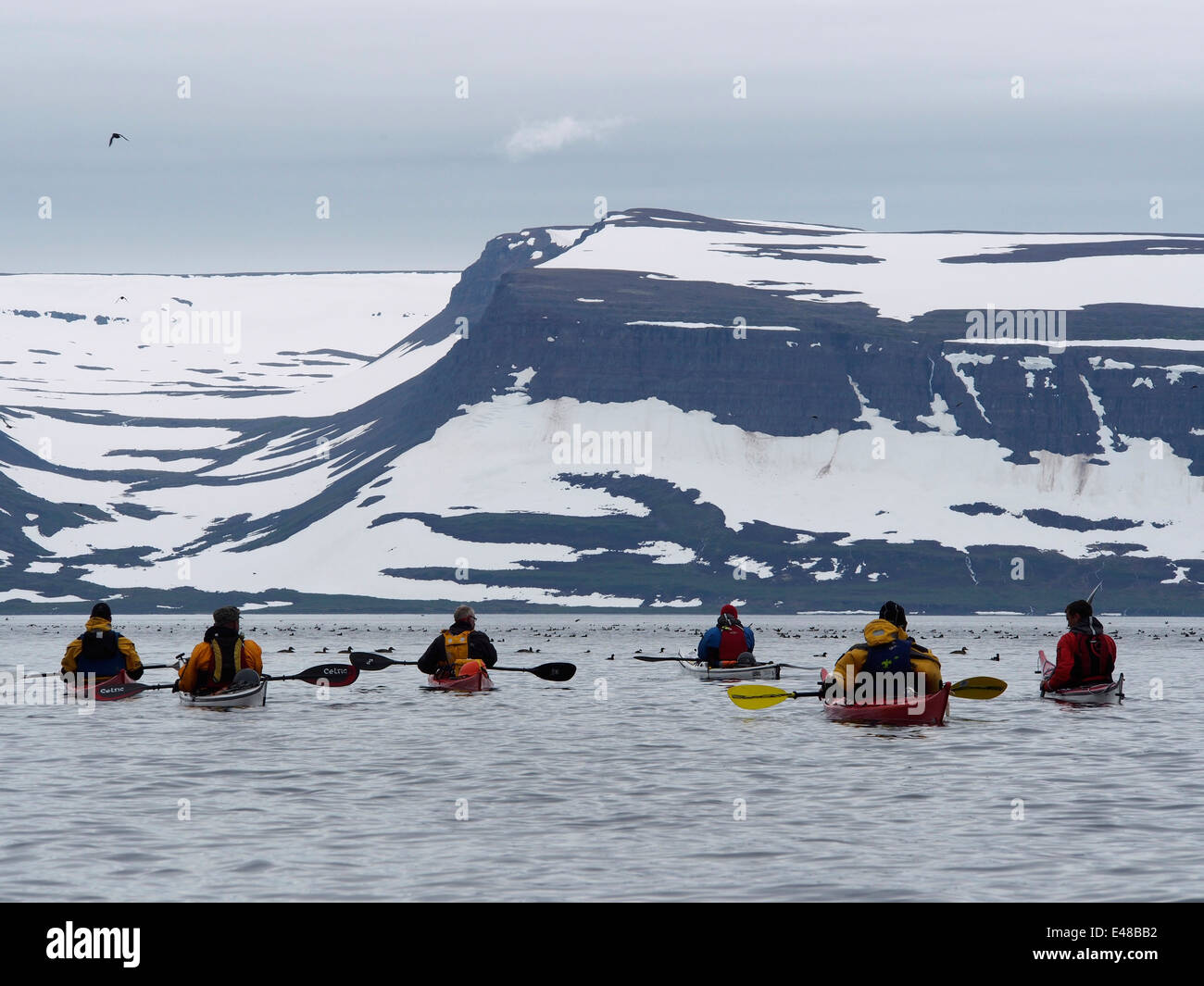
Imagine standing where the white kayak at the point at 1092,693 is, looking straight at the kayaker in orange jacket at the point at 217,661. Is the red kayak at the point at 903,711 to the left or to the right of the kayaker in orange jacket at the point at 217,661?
left

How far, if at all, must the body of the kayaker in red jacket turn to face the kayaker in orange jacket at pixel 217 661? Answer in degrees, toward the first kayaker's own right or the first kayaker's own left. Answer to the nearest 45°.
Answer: approximately 45° to the first kayaker's own left

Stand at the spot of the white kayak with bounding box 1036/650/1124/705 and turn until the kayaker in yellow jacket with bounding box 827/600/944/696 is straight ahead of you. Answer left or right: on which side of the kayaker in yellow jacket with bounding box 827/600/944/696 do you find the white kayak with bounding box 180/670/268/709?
right

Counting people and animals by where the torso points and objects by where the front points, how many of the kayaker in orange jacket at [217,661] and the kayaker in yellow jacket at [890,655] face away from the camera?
2

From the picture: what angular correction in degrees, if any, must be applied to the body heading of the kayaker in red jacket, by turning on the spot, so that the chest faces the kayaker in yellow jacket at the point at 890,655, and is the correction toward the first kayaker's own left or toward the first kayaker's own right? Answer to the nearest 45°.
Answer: approximately 90° to the first kayaker's own left

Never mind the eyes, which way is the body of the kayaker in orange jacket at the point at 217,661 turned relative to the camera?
away from the camera

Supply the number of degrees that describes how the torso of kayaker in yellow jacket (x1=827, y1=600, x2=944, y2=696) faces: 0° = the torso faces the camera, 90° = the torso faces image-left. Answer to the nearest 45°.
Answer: approximately 180°

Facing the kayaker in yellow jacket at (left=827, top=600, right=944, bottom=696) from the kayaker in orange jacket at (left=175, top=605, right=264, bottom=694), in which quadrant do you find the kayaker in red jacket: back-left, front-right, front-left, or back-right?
front-left

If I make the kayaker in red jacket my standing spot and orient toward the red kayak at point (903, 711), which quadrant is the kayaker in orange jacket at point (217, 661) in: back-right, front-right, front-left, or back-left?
front-right

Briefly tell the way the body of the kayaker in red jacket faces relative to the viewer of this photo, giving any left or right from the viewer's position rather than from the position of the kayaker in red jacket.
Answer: facing away from the viewer and to the left of the viewer

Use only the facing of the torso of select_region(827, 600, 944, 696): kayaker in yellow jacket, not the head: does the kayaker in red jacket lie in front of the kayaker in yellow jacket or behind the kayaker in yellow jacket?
in front
